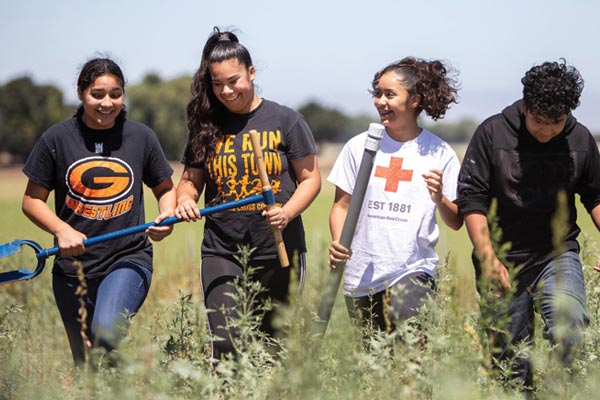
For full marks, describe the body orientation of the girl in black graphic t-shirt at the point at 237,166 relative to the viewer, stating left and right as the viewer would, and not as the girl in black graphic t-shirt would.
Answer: facing the viewer

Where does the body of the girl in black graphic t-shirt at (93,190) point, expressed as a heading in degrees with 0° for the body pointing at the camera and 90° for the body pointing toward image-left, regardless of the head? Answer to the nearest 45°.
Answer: approximately 0°

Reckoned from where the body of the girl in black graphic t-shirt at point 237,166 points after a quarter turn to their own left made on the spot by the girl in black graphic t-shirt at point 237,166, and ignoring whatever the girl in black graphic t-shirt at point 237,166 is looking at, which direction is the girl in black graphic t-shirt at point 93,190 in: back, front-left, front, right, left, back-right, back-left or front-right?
back

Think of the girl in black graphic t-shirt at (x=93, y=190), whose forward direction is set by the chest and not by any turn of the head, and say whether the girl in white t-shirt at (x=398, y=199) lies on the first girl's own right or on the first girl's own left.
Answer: on the first girl's own left

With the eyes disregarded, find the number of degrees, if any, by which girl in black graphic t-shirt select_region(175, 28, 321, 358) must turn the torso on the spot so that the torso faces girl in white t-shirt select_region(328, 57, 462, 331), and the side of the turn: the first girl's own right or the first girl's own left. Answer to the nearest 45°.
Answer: approximately 90° to the first girl's own left

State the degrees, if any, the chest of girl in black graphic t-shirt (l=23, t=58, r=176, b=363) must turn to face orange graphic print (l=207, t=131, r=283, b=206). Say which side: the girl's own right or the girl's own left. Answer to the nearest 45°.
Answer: approximately 90° to the girl's own left

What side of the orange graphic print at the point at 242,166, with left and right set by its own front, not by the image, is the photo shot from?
front

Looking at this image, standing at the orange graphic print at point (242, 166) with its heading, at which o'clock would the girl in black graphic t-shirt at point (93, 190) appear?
The girl in black graphic t-shirt is roughly at 3 o'clock from the orange graphic print.

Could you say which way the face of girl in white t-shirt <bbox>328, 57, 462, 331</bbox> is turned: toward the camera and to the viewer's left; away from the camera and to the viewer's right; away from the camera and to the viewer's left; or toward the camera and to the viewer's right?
toward the camera and to the viewer's left

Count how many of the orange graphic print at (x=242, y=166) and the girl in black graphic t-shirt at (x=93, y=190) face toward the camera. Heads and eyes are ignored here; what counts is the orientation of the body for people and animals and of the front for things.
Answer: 2

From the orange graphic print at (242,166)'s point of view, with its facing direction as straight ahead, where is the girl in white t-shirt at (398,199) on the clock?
The girl in white t-shirt is roughly at 9 o'clock from the orange graphic print.
